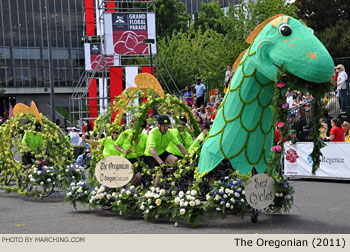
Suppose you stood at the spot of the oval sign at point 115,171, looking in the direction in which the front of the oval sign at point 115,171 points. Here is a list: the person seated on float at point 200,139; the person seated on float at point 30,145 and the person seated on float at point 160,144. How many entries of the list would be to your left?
2

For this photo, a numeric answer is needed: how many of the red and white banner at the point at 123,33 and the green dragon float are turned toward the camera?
1

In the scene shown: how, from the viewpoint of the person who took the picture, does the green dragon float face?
facing to the right of the viewer

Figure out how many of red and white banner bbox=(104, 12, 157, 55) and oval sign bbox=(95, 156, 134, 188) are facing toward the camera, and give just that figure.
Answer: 2

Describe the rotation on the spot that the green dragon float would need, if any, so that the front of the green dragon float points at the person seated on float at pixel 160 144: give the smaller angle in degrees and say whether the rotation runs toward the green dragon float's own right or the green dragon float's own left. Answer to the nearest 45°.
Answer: approximately 135° to the green dragon float's own left

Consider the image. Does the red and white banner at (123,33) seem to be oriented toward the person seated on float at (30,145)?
yes

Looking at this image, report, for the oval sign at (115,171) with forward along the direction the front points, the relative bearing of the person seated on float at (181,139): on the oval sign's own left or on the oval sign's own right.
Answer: on the oval sign's own left

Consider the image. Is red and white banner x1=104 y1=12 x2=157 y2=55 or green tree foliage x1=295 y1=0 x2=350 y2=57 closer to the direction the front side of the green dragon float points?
the green tree foliage

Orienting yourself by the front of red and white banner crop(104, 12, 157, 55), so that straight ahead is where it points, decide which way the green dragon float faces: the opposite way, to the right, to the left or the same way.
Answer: to the left

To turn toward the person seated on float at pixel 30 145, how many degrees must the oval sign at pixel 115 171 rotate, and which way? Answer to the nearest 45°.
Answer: approximately 135° to its right

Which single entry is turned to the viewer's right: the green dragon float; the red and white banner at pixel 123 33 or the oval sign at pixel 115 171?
the green dragon float

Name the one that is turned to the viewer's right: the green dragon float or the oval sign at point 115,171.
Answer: the green dragon float

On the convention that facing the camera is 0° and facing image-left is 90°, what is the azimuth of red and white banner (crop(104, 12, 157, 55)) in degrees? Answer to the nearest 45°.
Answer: approximately 0°

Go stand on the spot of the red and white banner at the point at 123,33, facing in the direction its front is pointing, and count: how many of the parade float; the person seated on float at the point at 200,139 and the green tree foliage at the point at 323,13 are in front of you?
2

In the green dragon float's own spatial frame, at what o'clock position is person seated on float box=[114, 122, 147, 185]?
The person seated on float is roughly at 7 o'clock from the green dragon float.
